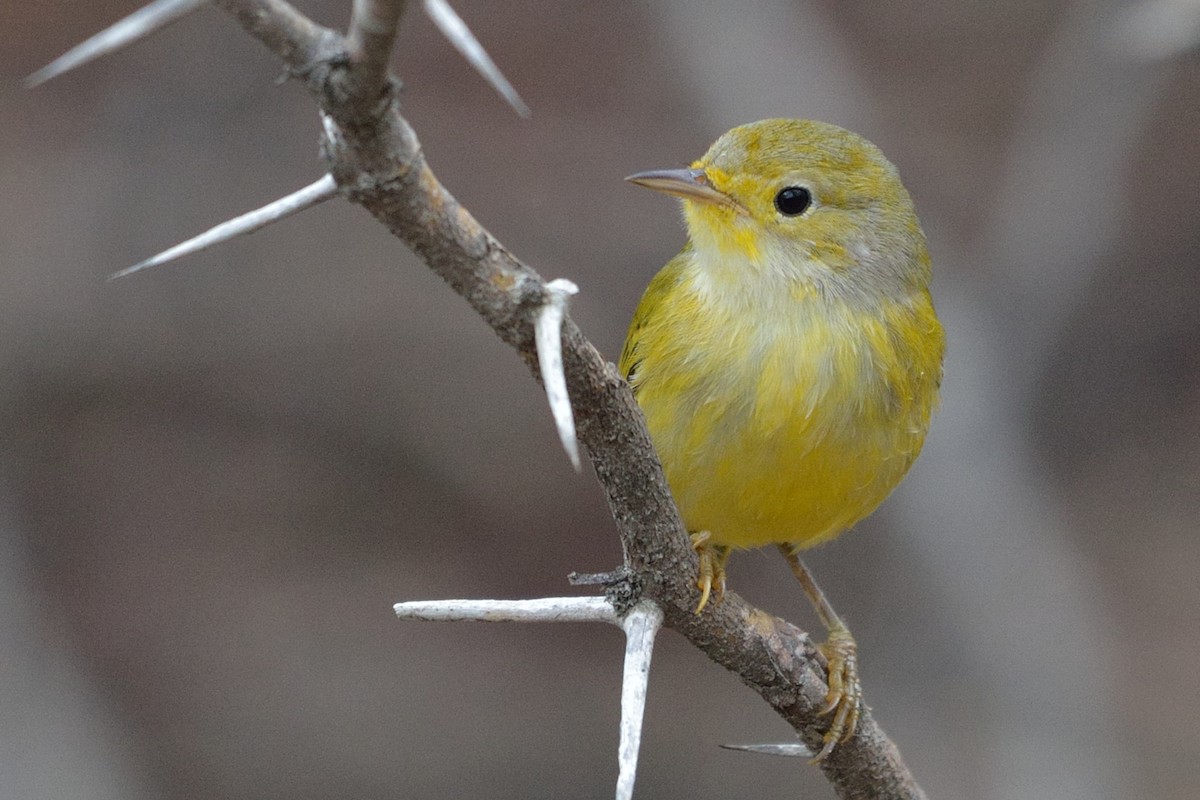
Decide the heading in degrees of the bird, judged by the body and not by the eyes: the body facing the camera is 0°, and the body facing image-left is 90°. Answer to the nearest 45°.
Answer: approximately 0°
